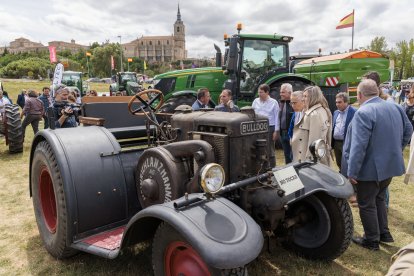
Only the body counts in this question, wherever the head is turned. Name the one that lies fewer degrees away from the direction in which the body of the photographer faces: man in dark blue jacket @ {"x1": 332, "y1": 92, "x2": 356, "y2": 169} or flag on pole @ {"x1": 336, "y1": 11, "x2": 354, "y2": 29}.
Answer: the man in dark blue jacket

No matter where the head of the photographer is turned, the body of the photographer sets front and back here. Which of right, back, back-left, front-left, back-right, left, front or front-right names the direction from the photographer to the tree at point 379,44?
left

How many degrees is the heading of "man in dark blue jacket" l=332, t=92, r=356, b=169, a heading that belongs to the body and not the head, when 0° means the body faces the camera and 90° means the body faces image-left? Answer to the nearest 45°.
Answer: approximately 45°

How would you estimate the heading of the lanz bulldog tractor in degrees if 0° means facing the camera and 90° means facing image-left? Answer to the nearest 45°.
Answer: approximately 315°

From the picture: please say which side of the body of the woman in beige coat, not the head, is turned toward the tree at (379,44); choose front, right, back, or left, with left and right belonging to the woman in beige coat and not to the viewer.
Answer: right

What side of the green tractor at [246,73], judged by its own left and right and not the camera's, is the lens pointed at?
left

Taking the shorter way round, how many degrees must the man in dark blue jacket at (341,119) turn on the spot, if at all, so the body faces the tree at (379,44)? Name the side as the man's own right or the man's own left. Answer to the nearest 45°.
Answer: approximately 135° to the man's own right

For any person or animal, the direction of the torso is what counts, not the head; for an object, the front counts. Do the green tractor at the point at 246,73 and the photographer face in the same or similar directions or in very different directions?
very different directions

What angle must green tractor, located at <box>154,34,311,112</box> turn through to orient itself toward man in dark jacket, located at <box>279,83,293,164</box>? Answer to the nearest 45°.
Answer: approximately 90° to its left

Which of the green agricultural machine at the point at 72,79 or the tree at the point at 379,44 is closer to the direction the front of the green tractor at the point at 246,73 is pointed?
the green agricultural machine

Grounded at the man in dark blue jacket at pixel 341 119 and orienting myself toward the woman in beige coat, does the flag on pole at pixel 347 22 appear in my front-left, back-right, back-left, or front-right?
back-right

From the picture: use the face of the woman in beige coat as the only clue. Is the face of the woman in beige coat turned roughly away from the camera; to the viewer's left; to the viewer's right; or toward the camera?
to the viewer's left
